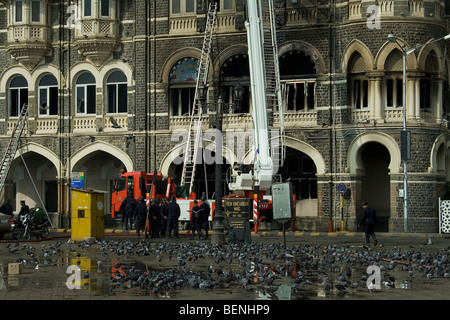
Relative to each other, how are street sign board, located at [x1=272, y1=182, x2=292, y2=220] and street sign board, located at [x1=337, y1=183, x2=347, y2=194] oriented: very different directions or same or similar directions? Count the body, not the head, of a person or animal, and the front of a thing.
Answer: same or similar directions

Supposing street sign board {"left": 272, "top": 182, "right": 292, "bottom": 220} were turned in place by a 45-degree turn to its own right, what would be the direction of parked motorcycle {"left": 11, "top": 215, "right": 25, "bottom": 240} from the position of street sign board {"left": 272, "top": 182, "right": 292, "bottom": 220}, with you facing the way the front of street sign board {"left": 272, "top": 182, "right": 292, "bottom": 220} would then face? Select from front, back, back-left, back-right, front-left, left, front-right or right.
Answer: right

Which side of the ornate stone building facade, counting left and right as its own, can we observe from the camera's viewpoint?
front

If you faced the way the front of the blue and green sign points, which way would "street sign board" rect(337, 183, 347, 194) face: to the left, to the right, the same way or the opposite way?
the same way

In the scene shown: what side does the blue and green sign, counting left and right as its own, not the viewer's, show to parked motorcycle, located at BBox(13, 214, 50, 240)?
right

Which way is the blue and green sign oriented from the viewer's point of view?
toward the camera

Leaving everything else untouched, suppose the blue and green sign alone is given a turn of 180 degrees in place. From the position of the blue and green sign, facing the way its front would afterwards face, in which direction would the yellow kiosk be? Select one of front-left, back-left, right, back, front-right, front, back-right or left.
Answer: back

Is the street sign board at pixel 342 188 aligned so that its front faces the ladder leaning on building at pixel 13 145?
no

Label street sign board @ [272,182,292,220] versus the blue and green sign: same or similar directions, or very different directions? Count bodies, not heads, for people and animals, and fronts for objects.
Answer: same or similar directions

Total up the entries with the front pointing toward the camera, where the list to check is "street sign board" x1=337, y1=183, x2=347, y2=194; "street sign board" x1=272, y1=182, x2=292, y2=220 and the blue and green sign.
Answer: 3

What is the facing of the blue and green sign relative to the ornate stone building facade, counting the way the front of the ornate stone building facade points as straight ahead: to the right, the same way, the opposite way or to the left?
the same way

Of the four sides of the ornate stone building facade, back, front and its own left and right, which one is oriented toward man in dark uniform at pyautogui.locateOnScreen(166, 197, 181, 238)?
front

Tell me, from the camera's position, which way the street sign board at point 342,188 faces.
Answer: facing the viewer

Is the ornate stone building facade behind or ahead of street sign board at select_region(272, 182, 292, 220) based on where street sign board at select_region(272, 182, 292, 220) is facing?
behind

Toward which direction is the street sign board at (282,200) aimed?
toward the camera
